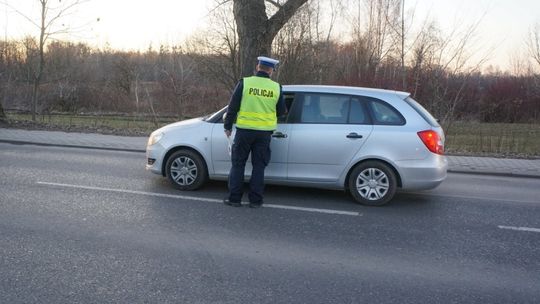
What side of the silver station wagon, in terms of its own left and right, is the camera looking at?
left
